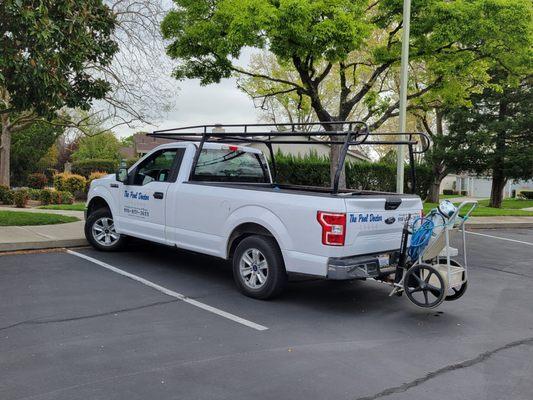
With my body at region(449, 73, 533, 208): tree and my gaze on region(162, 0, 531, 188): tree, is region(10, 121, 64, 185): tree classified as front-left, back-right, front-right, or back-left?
front-right

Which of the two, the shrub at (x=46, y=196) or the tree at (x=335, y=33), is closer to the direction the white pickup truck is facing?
the shrub

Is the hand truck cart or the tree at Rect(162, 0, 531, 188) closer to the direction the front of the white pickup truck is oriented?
the tree

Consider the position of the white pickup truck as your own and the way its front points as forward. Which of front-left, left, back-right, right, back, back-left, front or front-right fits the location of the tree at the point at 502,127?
right

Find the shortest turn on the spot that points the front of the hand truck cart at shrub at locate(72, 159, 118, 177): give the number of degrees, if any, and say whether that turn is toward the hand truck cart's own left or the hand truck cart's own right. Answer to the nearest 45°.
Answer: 0° — it already faces it

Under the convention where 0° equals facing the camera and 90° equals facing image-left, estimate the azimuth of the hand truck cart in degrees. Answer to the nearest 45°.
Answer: approximately 135°

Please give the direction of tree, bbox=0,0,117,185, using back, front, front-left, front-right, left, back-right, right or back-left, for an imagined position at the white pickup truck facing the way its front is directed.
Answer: front

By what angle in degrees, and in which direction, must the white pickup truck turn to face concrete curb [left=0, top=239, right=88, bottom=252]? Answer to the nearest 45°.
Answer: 0° — it already faces it

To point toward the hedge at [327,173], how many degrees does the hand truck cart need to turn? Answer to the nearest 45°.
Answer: approximately 45° to its right

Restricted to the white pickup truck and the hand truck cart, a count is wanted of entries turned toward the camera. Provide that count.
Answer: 0

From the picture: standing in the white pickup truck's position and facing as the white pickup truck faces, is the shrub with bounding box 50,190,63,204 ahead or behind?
ahead

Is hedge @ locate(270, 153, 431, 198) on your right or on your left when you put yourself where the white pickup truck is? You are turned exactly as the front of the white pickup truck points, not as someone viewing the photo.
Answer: on your right

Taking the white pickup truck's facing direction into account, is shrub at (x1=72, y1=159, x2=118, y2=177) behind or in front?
in front
